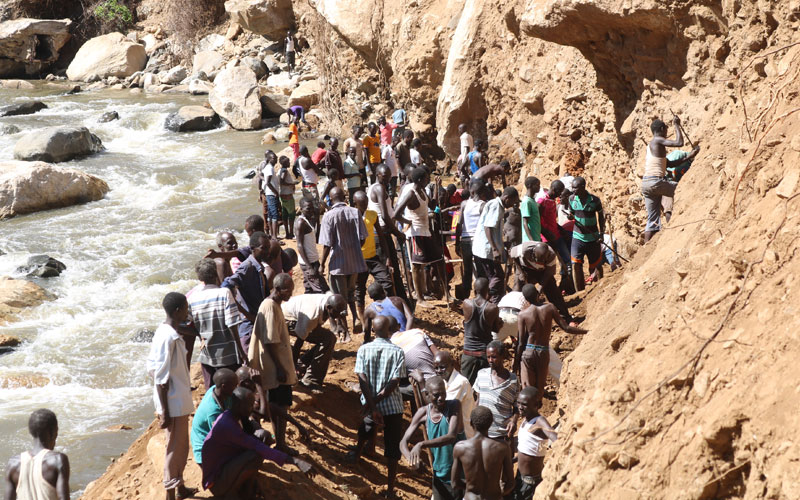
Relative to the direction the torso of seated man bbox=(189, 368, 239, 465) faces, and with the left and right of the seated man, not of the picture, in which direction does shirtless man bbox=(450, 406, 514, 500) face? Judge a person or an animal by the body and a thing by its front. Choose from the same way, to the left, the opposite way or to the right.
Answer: to the left

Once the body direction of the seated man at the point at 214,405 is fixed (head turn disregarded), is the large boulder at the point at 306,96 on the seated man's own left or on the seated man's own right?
on the seated man's own left

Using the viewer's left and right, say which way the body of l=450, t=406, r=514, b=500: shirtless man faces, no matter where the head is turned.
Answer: facing away from the viewer

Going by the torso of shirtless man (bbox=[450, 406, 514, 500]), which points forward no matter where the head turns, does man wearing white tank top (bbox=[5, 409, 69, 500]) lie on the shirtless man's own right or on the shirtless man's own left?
on the shirtless man's own left

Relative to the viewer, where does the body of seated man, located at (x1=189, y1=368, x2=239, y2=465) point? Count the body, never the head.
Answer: to the viewer's right

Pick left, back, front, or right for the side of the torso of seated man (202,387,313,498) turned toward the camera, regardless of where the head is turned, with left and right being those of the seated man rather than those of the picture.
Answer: right
